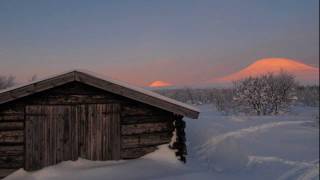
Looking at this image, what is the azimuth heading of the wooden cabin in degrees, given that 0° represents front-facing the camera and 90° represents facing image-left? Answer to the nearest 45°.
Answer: approximately 0°

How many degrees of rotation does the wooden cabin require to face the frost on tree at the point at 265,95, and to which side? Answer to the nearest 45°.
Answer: approximately 135° to its left
